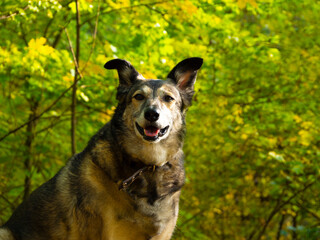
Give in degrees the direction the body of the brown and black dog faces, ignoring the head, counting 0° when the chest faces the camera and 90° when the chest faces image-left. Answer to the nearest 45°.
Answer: approximately 315°
